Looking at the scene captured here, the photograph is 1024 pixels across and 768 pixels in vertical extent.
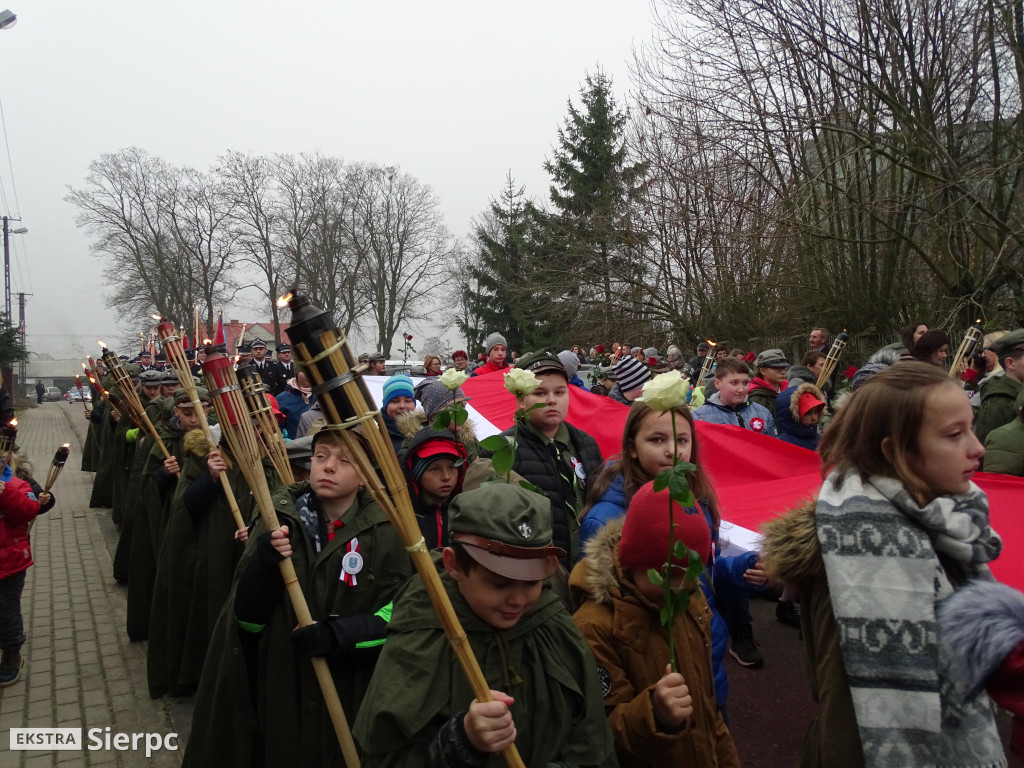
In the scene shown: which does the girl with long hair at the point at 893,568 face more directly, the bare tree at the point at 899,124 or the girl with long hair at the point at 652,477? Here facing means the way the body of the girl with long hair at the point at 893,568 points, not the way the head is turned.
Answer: the bare tree

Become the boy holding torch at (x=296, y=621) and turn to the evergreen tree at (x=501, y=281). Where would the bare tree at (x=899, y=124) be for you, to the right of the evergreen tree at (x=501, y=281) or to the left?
right

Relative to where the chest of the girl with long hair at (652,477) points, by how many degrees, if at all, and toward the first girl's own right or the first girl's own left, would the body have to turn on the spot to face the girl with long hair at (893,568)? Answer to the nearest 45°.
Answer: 0° — they already face them

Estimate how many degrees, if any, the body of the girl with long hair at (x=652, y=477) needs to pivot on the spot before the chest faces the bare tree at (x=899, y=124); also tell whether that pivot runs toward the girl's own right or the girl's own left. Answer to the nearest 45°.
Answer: approximately 135° to the girl's own left

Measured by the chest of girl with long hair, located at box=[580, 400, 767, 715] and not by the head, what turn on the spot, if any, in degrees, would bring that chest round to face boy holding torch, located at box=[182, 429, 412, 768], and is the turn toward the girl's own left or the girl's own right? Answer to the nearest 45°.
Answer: approximately 135° to the girl's own right

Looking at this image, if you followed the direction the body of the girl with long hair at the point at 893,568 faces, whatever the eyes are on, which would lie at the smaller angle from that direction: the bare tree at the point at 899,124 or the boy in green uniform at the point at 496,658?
the bare tree

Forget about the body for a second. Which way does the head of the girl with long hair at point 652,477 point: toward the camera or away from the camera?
toward the camera

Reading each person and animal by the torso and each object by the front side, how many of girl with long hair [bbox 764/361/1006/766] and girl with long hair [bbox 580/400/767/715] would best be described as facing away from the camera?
0

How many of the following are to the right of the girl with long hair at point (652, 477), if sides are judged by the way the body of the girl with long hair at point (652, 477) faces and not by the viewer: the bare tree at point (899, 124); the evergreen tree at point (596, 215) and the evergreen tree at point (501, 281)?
0

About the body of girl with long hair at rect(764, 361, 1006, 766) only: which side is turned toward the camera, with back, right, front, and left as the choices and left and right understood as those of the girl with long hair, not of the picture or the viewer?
right

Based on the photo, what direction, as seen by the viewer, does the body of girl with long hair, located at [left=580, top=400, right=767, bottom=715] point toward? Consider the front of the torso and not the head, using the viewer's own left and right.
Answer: facing the viewer and to the right of the viewer

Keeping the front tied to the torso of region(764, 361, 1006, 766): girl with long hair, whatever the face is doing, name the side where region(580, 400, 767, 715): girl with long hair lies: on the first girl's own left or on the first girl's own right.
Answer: on the first girl's own left

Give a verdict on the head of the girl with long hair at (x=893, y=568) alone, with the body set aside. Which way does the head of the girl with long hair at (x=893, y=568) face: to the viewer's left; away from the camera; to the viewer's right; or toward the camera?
to the viewer's right
